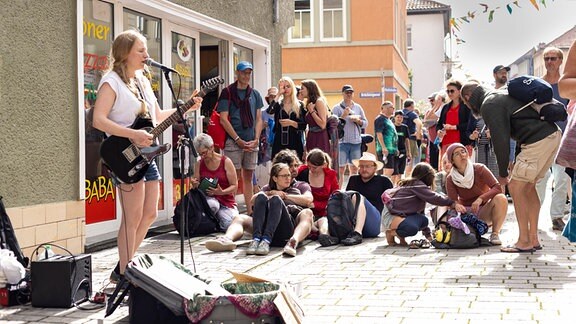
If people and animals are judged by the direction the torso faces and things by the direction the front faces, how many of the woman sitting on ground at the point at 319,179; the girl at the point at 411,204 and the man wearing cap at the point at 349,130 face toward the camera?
2

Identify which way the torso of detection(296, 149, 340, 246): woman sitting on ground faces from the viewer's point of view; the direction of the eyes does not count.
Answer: toward the camera

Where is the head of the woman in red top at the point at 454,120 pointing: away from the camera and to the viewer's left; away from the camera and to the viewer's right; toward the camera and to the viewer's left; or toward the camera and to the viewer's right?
toward the camera and to the viewer's left

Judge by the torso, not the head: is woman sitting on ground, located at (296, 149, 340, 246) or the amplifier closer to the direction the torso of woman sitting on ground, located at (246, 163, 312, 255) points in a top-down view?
the amplifier

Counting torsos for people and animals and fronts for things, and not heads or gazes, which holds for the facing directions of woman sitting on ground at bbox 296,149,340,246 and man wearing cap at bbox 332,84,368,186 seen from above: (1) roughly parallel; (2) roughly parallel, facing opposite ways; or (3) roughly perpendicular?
roughly parallel

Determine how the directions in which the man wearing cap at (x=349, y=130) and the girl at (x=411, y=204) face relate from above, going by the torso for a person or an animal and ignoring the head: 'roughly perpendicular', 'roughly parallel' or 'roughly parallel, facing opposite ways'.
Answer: roughly perpendicular

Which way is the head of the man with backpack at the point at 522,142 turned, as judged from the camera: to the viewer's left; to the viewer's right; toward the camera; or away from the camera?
to the viewer's left

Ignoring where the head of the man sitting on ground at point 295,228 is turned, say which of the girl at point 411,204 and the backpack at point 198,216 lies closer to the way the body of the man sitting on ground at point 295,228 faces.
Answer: the backpack

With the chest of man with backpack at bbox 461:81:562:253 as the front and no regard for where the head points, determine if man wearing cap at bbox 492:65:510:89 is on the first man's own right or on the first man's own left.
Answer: on the first man's own right

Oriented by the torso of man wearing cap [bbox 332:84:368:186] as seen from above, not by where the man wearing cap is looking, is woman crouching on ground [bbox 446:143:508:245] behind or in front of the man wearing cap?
in front

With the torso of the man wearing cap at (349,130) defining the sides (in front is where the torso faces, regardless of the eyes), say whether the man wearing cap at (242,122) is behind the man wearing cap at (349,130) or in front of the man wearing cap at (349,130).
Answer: in front

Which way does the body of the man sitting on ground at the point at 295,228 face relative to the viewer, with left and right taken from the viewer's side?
facing the viewer and to the left of the viewer

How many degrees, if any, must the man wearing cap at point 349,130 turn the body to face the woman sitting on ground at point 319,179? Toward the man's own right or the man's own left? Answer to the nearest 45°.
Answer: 0° — they already face them

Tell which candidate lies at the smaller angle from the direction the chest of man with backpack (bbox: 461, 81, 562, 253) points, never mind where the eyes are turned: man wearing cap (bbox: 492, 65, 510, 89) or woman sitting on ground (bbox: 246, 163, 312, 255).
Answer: the woman sitting on ground
